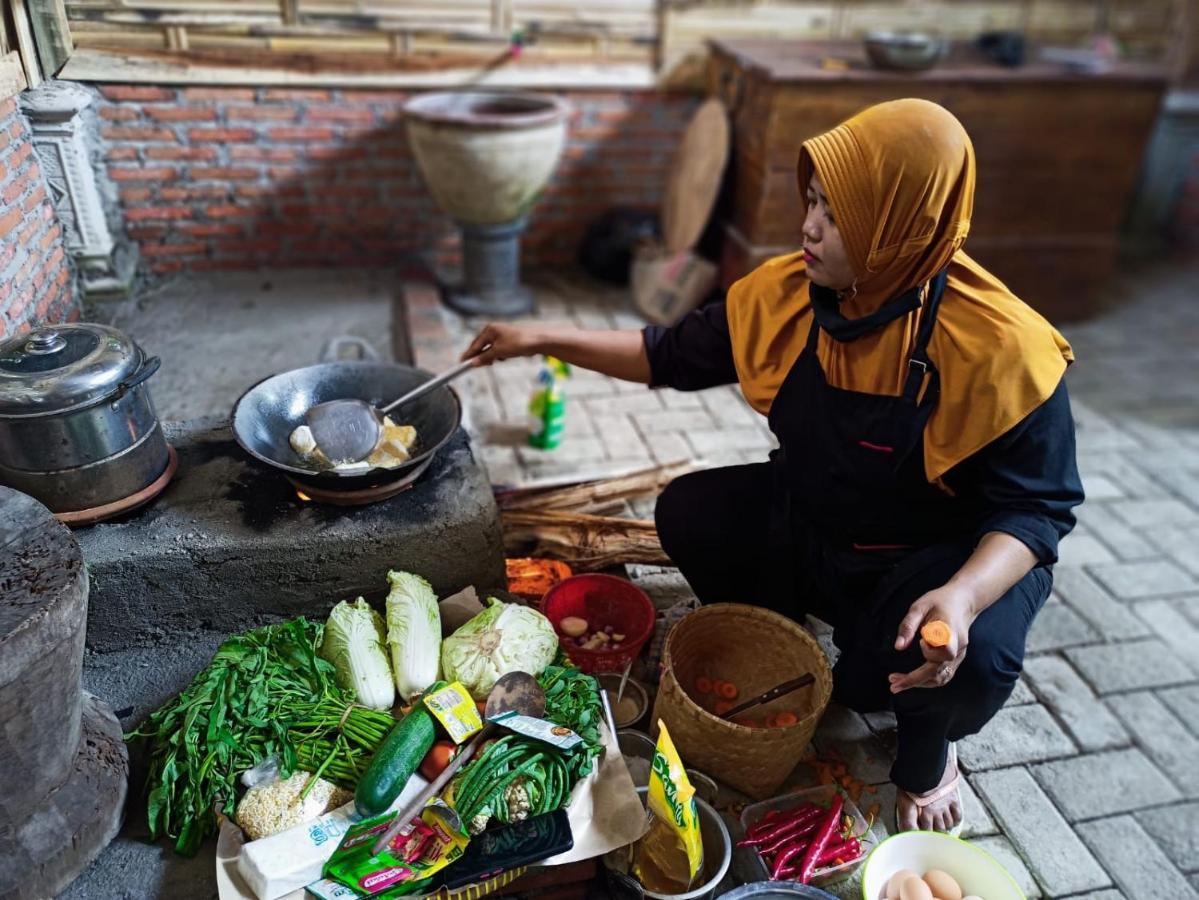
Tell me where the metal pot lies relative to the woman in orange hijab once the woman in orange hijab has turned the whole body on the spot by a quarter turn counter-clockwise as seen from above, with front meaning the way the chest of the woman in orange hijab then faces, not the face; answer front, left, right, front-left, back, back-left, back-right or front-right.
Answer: back-right

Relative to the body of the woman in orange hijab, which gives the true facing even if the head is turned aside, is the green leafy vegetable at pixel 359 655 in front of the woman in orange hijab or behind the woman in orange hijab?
in front

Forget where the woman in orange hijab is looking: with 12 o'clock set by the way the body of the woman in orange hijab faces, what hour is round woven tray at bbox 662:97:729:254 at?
The round woven tray is roughly at 4 o'clock from the woman in orange hijab.

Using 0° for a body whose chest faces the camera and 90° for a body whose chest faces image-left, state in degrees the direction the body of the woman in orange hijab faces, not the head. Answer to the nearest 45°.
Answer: approximately 45°

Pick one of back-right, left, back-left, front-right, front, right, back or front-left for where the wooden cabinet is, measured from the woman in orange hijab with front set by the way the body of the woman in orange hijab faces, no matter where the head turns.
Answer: back-right

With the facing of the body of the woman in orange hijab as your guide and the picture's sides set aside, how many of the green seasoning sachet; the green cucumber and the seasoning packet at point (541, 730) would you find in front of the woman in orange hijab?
3

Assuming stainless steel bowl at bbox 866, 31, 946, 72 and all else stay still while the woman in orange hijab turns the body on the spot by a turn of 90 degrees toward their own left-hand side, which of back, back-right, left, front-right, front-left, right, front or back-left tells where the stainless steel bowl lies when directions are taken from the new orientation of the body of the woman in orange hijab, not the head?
back-left

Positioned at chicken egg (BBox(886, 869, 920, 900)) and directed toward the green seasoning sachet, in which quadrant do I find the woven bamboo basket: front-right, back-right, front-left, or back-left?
front-right

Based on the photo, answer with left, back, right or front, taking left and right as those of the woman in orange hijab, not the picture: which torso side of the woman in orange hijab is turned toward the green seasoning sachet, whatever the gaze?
front

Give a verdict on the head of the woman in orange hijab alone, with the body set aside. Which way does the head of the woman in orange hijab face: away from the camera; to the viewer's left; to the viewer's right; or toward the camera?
to the viewer's left
